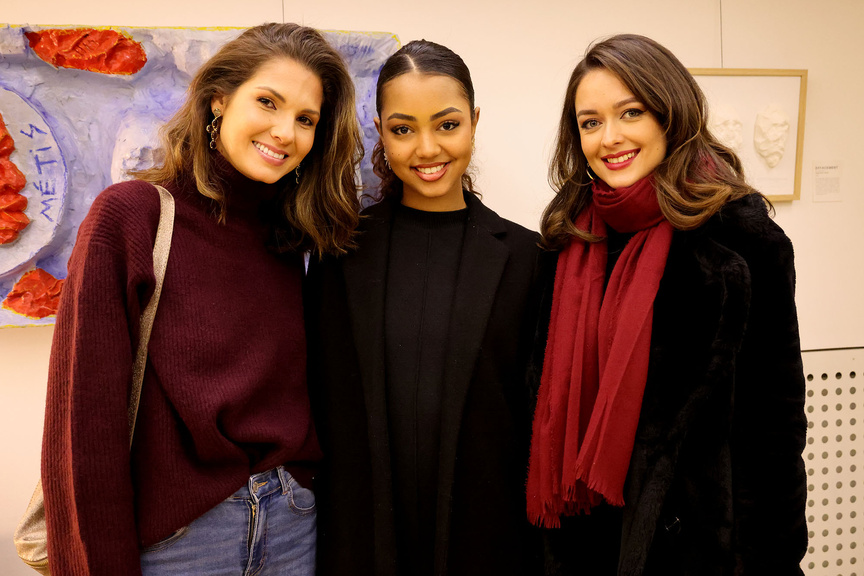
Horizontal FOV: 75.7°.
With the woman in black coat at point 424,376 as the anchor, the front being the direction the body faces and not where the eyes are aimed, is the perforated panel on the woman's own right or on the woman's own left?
on the woman's own left

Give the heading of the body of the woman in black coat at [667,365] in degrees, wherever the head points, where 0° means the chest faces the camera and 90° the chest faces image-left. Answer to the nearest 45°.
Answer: approximately 45°

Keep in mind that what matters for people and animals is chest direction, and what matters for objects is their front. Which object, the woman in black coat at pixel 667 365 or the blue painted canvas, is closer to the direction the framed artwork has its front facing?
the woman in black coat

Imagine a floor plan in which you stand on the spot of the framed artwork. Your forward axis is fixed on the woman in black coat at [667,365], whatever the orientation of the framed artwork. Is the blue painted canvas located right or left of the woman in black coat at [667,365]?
right

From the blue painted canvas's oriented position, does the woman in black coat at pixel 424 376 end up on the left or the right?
on its left

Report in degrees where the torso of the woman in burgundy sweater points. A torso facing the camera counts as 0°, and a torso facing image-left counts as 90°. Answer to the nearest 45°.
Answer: approximately 315°

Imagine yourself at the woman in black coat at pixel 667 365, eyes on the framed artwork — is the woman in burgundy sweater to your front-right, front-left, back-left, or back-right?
back-left

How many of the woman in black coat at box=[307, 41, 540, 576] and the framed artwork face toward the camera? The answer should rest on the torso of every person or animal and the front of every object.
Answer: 2

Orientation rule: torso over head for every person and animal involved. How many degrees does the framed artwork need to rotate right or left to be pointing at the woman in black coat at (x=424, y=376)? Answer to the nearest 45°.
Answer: approximately 45° to its right

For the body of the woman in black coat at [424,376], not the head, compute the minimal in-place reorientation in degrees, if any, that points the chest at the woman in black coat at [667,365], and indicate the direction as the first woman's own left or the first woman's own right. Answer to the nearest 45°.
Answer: approximately 90° to the first woman's own left
